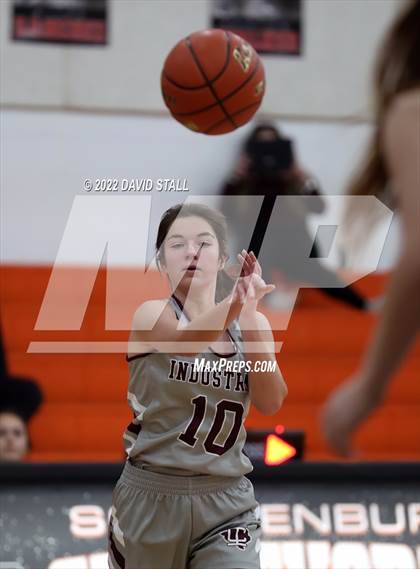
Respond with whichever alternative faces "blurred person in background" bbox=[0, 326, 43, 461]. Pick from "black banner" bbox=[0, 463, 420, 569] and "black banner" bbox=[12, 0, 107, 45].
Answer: "black banner" bbox=[12, 0, 107, 45]

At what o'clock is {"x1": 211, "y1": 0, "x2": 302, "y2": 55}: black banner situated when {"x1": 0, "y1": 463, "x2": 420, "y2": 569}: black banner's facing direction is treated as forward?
{"x1": 211, "y1": 0, "x2": 302, "y2": 55}: black banner is roughly at 6 o'clock from {"x1": 0, "y1": 463, "x2": 420, "y2": 569}: black banner.

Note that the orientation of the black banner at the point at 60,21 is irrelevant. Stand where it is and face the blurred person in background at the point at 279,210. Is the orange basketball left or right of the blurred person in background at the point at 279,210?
right

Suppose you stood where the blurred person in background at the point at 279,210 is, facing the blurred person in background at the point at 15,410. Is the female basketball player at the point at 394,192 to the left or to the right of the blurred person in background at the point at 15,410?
left

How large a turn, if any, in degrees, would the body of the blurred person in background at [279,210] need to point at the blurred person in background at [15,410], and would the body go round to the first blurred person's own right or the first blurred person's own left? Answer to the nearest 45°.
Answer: approximately 45° to the first blurred person's own right
